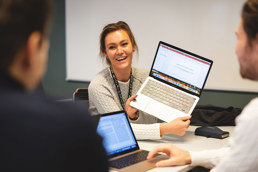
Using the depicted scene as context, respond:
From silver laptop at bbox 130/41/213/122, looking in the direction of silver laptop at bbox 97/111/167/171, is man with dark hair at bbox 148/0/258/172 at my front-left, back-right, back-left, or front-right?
front-left

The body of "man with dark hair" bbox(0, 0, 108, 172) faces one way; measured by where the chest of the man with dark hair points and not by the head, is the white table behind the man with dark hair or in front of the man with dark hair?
in front

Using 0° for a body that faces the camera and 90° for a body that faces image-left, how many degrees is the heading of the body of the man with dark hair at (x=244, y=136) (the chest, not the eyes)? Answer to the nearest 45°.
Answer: approximately 135°

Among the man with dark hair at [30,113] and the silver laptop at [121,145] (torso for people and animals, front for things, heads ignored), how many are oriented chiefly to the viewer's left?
0

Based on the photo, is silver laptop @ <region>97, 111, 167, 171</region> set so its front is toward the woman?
no

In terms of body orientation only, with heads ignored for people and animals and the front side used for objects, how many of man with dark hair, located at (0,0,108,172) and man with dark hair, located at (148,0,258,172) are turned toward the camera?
0

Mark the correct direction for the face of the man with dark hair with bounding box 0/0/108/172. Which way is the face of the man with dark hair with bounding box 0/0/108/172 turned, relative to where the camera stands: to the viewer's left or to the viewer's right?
to the viewer's right

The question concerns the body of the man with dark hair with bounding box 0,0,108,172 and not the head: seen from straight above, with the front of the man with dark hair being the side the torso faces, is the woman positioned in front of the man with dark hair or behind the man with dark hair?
in front

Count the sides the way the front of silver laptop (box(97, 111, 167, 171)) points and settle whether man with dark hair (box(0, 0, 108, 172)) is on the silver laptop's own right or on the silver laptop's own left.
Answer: on the silver laptop's own right

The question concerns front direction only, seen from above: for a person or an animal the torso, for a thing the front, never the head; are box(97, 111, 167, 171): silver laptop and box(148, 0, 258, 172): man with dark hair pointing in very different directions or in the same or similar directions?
very different directions

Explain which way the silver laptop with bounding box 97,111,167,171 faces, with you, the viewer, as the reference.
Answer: facing the viewer and to the right of the viewer
